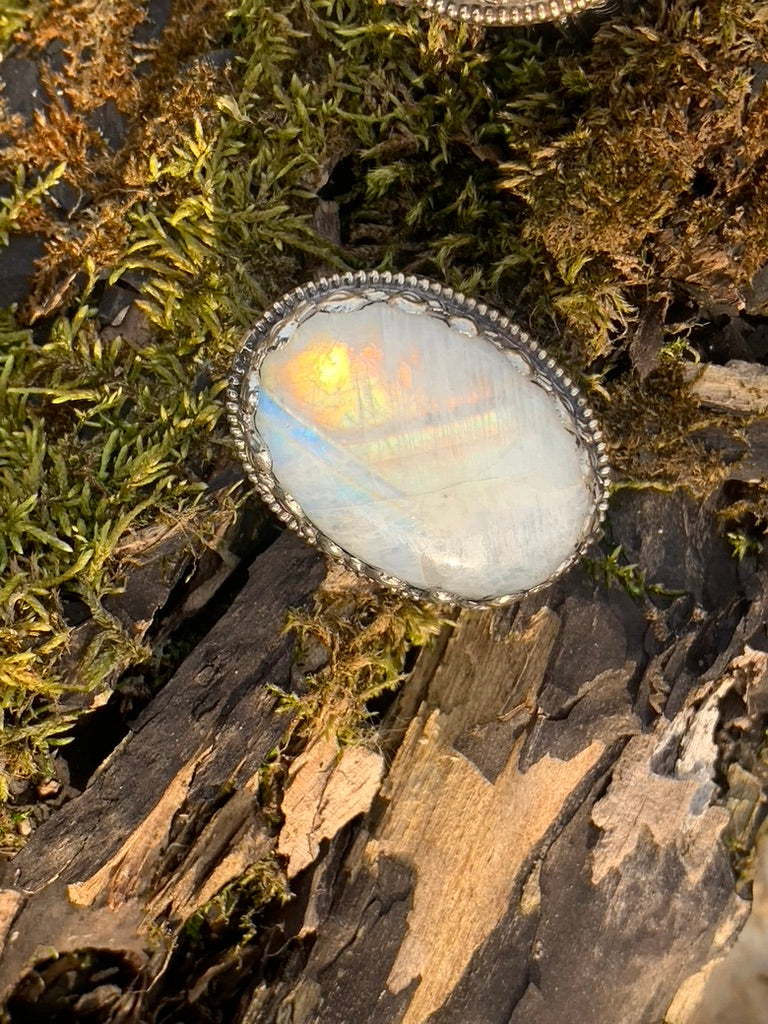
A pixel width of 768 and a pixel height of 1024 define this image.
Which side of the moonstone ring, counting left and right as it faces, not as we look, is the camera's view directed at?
front
